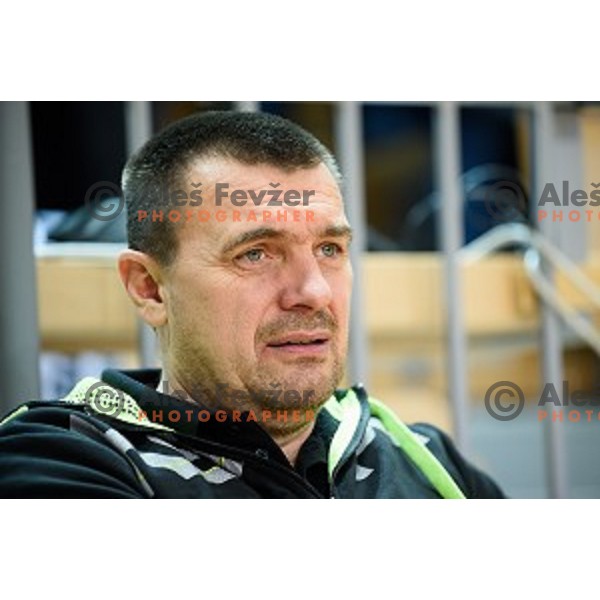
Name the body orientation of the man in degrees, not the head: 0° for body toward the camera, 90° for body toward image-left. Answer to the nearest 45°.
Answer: approximately 315°

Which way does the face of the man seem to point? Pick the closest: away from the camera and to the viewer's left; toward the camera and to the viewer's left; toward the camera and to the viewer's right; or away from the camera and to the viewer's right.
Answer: toward the camera and to the viewer's right
